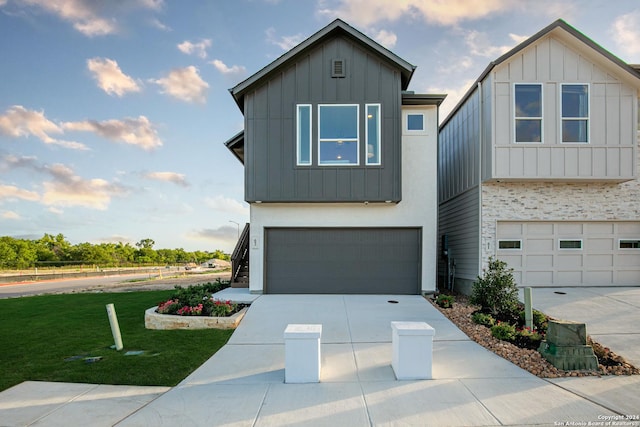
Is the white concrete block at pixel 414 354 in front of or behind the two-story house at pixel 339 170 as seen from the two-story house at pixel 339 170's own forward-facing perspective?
in front

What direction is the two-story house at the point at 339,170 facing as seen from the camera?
toward the camera

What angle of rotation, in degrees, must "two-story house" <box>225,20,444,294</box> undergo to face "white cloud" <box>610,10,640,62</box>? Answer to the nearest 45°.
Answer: approximately 90° to its left

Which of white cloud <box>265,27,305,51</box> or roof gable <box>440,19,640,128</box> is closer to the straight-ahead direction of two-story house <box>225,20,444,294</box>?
the roof gable

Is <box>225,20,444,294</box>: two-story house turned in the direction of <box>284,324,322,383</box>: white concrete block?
yes

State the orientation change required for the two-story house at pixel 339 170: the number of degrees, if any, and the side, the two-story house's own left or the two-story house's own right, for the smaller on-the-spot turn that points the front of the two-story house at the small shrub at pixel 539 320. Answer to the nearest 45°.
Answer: approximately 45° to the two-story house's own left

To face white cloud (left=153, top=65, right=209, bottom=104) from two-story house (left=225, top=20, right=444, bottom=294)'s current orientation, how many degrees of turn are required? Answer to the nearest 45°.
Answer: approximately 135° to its right

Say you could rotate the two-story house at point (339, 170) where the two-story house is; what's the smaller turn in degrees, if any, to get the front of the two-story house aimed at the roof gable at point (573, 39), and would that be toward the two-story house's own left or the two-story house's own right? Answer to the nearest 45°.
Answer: approximately 90° to the two-story house's own left
